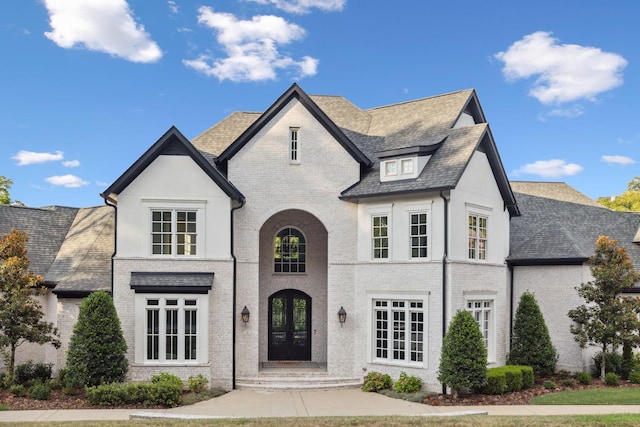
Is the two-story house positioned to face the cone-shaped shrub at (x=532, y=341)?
no

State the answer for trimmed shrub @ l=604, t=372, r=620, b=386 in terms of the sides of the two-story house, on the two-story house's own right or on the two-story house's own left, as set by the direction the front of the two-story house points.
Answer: on the two-story house's own left

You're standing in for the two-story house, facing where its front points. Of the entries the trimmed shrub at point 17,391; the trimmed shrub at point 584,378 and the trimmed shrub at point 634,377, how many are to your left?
2

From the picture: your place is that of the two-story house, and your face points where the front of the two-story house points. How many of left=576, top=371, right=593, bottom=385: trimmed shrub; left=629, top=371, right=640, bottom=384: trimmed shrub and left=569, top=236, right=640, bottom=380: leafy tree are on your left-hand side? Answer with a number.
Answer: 3

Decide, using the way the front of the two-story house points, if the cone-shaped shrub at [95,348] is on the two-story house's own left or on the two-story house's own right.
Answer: on the two-story house's own right

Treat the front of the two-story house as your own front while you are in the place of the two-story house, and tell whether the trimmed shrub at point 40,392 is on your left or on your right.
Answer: on your right

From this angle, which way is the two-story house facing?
toward the camera

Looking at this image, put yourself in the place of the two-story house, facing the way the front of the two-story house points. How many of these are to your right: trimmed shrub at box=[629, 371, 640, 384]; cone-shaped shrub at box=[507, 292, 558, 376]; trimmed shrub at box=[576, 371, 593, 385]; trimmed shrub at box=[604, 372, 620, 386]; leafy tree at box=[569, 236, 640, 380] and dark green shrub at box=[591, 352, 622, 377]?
0

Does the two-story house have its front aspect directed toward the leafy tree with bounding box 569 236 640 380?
no

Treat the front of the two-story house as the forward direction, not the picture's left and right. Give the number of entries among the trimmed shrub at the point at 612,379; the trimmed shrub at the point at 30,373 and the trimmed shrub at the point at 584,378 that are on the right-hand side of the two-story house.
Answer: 1

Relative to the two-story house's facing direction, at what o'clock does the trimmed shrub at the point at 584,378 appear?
The trimmed shrub is roughly at 9 o'clock from the two-story house.

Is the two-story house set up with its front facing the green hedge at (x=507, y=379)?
no
